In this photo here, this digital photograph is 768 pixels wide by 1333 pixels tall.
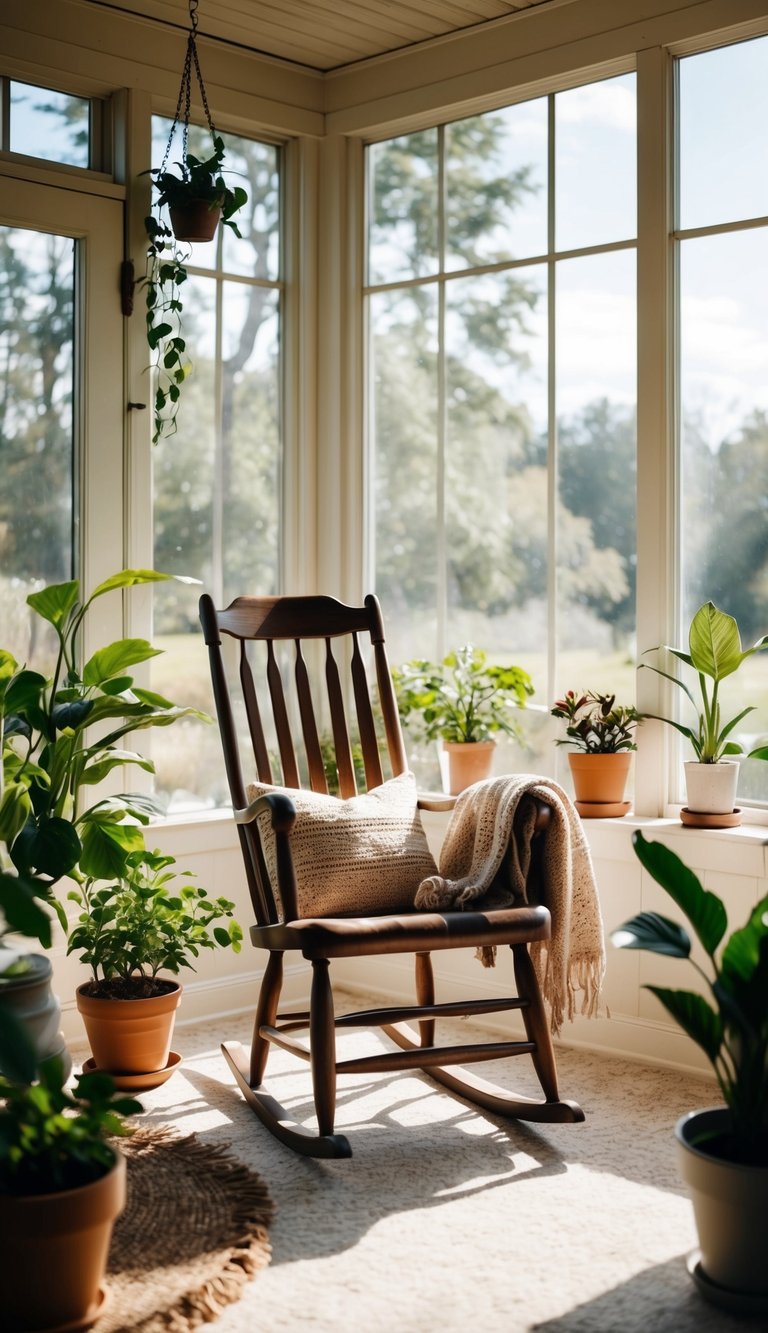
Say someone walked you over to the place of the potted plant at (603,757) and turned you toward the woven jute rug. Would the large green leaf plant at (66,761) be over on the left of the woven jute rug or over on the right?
right

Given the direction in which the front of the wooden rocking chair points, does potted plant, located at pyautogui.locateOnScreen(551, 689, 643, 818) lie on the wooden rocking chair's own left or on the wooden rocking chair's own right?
on the wooden rocking chair's own left

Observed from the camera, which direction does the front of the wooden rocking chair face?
facing the viewer and to the right of the viewer

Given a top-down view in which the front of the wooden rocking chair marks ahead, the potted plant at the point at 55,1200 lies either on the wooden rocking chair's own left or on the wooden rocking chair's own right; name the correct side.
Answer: on the wooden rocking chair's own right

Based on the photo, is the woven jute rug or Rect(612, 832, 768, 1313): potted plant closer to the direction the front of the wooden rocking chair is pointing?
the potted plant

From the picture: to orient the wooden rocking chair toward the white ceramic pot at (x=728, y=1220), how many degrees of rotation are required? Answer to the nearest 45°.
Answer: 0° — it already faces it
